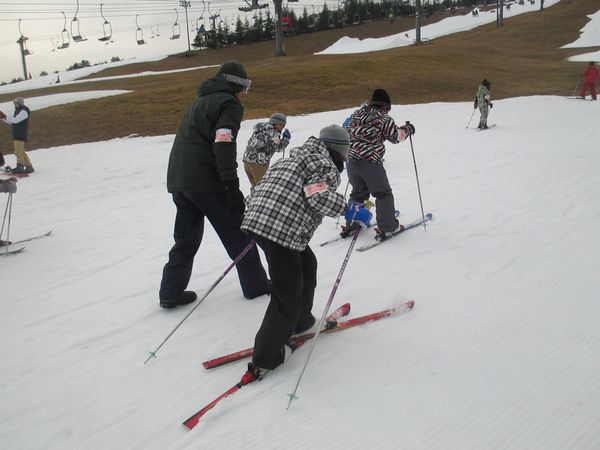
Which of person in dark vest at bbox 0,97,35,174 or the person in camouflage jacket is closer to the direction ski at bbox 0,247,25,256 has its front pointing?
the person in camouflage jacket

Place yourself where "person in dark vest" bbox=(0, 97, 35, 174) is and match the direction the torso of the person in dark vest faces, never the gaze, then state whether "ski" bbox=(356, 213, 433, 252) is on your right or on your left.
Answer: on your left

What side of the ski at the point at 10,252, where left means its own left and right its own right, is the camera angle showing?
right

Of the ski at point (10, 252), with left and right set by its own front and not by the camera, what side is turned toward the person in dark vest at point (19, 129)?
left

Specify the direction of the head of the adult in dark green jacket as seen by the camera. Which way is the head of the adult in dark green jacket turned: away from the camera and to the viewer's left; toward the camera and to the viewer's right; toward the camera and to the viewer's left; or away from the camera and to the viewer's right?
away from the camera and to the viewer's right
